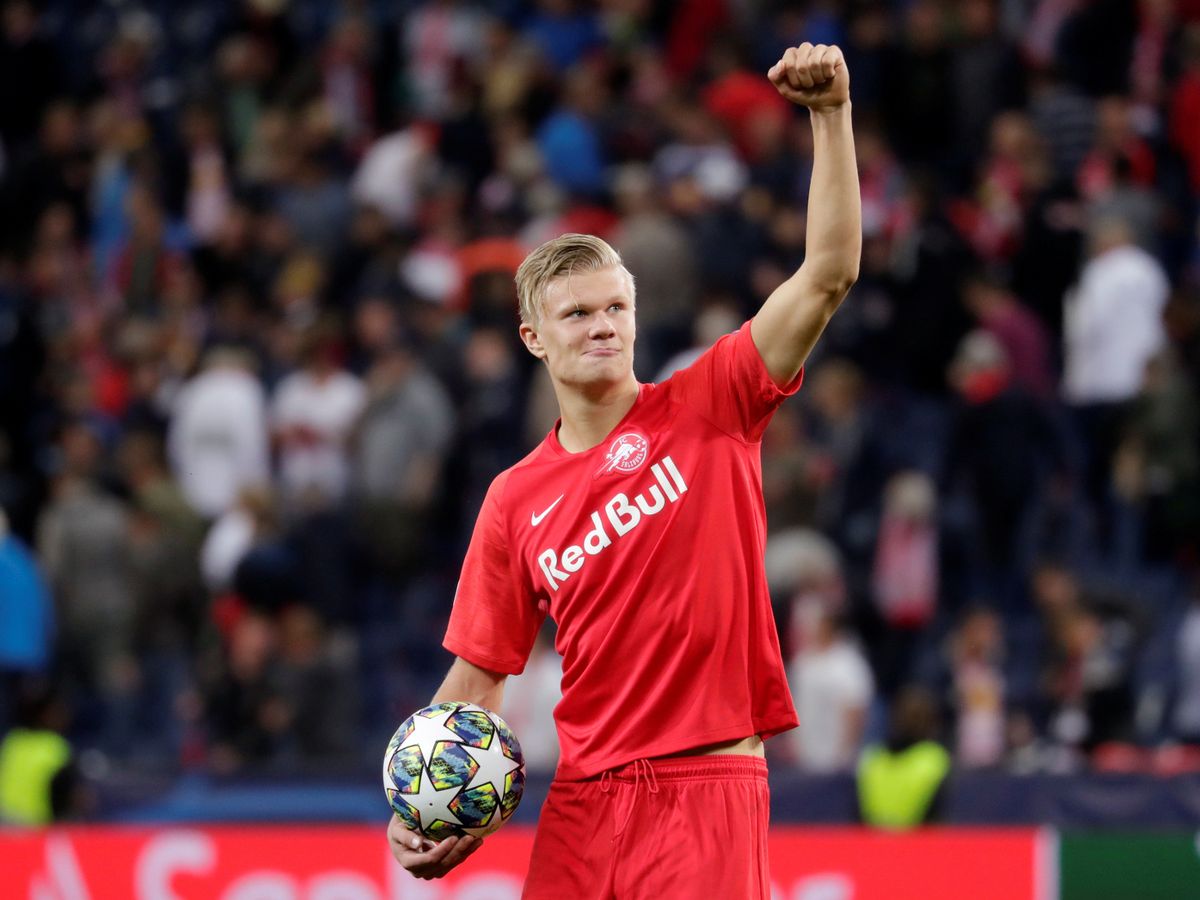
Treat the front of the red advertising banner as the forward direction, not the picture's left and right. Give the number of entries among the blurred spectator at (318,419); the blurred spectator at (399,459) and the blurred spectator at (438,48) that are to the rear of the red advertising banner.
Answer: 3

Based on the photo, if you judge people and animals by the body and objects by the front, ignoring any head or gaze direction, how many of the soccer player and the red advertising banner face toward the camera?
2

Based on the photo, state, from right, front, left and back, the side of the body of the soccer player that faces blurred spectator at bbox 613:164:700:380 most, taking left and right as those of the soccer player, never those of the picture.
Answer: back

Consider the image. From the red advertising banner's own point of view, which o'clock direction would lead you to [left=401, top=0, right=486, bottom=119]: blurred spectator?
The blurred spectator is roughly at 6 o'clock from the red advertising banner.

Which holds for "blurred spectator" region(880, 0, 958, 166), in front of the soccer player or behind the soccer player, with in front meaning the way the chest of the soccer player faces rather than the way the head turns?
behind

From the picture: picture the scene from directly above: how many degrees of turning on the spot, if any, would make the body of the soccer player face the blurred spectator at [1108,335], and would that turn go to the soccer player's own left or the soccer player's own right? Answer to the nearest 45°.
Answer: approximately 180°

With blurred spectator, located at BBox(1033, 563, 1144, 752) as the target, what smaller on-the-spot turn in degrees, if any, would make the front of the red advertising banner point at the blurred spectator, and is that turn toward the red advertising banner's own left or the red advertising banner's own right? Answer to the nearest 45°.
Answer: approximately 135° to the red advertising banner's own left

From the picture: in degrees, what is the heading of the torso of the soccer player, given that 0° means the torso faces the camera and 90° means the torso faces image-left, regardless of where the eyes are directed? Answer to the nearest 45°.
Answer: approximately 0°

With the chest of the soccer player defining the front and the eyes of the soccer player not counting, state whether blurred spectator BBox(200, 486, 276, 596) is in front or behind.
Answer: behind

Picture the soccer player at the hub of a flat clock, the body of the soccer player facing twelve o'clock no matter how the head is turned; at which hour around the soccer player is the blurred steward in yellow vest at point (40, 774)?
The blurred steward in yellow vest is roughly at 5 o'clock from the soccer player.

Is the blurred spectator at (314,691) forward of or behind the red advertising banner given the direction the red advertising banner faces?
behind
